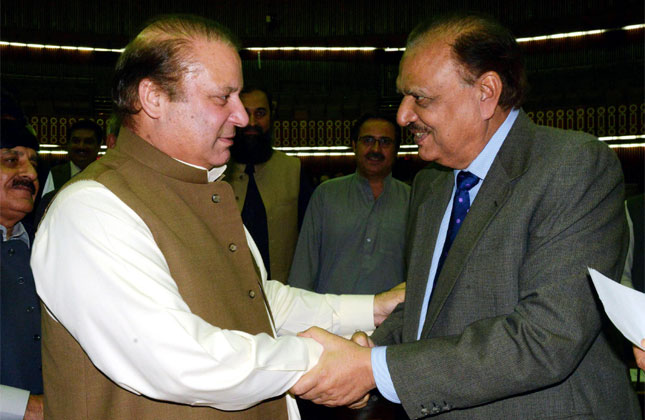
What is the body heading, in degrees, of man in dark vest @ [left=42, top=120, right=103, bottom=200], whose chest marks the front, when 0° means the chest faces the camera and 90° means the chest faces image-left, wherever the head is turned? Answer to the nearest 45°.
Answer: approximately 0°

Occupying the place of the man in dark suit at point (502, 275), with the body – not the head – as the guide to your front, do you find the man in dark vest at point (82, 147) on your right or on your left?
on your right

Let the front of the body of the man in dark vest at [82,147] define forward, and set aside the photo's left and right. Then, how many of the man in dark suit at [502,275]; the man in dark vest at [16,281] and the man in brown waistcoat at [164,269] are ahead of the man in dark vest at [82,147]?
3

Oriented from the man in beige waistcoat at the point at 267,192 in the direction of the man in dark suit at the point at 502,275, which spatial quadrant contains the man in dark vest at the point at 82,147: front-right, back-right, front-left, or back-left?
back-right

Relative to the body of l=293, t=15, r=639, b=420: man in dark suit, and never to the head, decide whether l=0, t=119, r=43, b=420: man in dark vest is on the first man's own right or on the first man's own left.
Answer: on the first man's own right

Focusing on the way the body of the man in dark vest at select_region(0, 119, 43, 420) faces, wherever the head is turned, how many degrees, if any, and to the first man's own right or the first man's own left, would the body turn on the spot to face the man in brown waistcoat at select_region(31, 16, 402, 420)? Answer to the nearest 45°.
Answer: approximately 45° to the first man's own right
